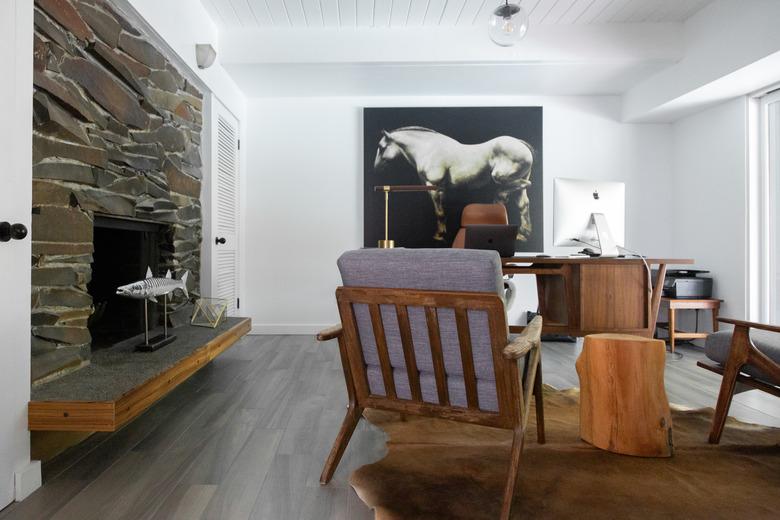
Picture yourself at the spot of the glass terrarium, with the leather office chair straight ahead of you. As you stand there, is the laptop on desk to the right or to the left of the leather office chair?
right

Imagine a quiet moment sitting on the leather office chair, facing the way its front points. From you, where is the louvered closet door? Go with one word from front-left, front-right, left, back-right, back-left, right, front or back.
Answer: right

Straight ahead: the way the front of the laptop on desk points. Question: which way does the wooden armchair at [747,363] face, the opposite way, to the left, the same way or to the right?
to the left

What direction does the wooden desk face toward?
away from the camera

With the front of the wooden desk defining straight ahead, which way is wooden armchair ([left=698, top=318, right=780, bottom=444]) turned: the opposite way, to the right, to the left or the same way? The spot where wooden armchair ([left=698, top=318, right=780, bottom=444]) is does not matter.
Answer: to the left

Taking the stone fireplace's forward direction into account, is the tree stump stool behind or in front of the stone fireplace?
in front

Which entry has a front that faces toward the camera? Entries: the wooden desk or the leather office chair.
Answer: the leather office chair

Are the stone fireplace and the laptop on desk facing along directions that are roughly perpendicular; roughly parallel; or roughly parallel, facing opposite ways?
roughly perpendicular

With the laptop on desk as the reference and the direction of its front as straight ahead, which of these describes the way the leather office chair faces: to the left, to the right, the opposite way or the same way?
the opposite way

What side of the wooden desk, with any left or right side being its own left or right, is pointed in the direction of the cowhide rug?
back

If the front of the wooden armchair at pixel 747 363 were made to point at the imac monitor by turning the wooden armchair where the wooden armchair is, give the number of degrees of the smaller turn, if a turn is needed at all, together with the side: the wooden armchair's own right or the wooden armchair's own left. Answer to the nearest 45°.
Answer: approximately 45° to the wooden armchair's own right

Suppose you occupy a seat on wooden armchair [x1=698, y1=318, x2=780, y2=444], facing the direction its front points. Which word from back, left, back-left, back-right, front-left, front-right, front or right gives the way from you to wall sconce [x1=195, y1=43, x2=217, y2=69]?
front

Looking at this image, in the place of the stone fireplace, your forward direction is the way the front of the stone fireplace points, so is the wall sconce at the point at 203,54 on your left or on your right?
on your left

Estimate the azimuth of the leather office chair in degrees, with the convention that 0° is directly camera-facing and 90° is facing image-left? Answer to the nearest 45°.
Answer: approximately 0°

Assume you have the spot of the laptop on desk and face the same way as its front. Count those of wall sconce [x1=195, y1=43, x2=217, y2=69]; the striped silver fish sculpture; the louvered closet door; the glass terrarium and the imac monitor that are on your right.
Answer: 1

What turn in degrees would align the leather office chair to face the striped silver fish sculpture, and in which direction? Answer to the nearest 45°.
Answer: approximately 45° to its right

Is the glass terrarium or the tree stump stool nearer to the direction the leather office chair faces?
the tree stump stool

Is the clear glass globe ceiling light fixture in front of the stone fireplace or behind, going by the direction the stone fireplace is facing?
in front
